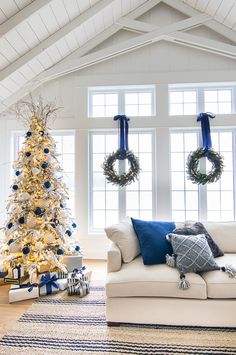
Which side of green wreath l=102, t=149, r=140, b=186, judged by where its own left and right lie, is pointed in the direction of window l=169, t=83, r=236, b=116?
left

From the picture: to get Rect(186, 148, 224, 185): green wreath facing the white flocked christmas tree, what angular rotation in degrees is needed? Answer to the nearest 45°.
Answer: approximately 45° to its right

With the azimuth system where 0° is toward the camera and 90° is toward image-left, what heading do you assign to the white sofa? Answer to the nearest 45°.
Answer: approximately 0°

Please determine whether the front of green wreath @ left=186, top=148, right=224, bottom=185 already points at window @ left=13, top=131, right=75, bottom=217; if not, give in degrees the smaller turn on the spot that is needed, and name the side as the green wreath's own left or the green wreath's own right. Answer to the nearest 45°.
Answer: approximately 90° to the green wreath's own right

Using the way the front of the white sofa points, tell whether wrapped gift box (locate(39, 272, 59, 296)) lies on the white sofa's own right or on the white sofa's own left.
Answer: on the white sofa's own right

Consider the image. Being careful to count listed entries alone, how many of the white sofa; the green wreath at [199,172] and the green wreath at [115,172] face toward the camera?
3

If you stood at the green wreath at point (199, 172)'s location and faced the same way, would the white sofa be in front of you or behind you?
in front
